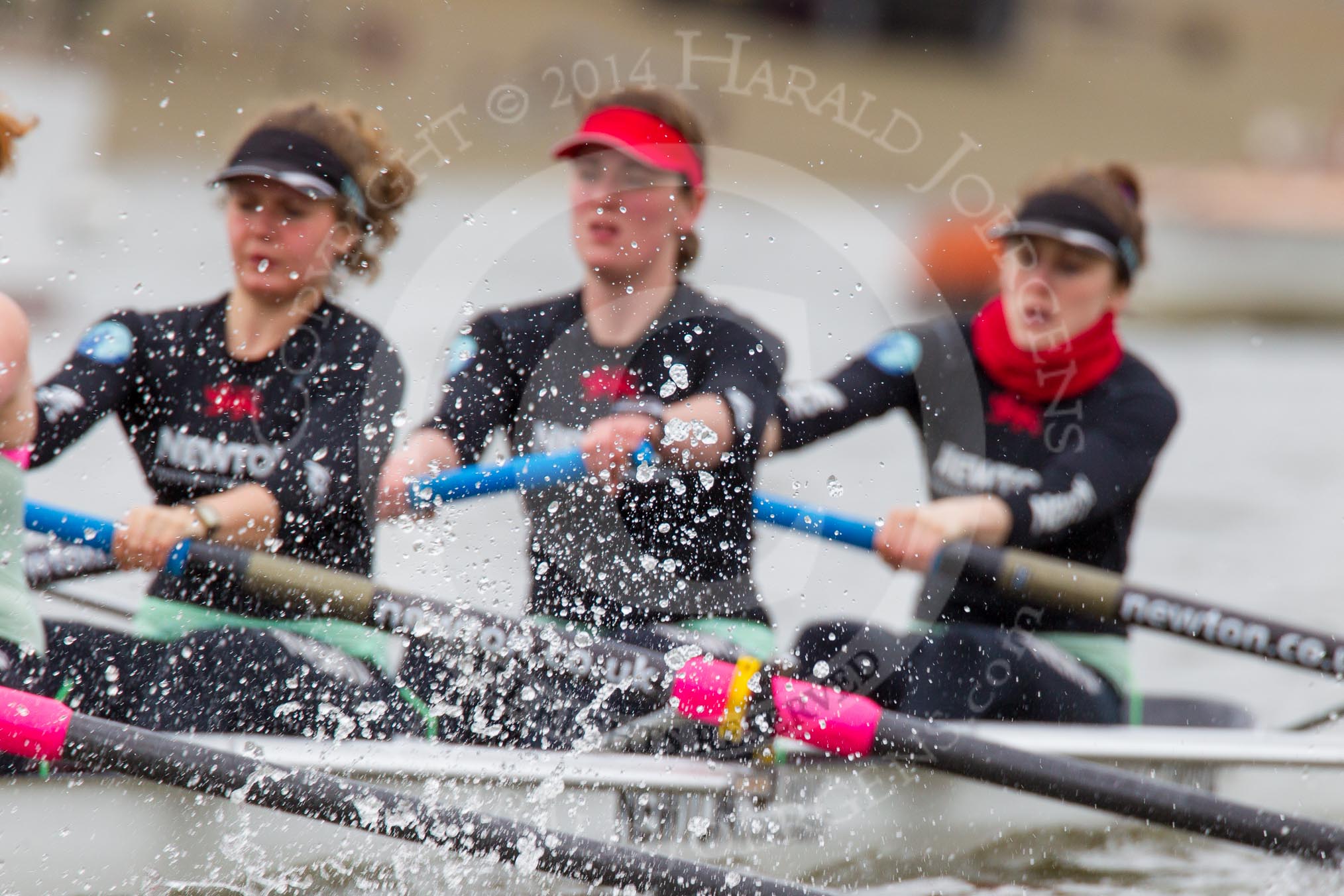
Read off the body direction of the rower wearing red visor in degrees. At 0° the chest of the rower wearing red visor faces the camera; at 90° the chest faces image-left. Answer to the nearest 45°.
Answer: approximately 45°

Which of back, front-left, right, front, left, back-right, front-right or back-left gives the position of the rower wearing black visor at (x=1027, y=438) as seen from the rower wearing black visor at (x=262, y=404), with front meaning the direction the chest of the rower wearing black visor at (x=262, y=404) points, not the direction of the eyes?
back-left

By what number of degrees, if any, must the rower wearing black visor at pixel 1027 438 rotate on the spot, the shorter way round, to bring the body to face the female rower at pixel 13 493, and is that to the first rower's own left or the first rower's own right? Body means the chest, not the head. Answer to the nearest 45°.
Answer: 0° — they already face them
